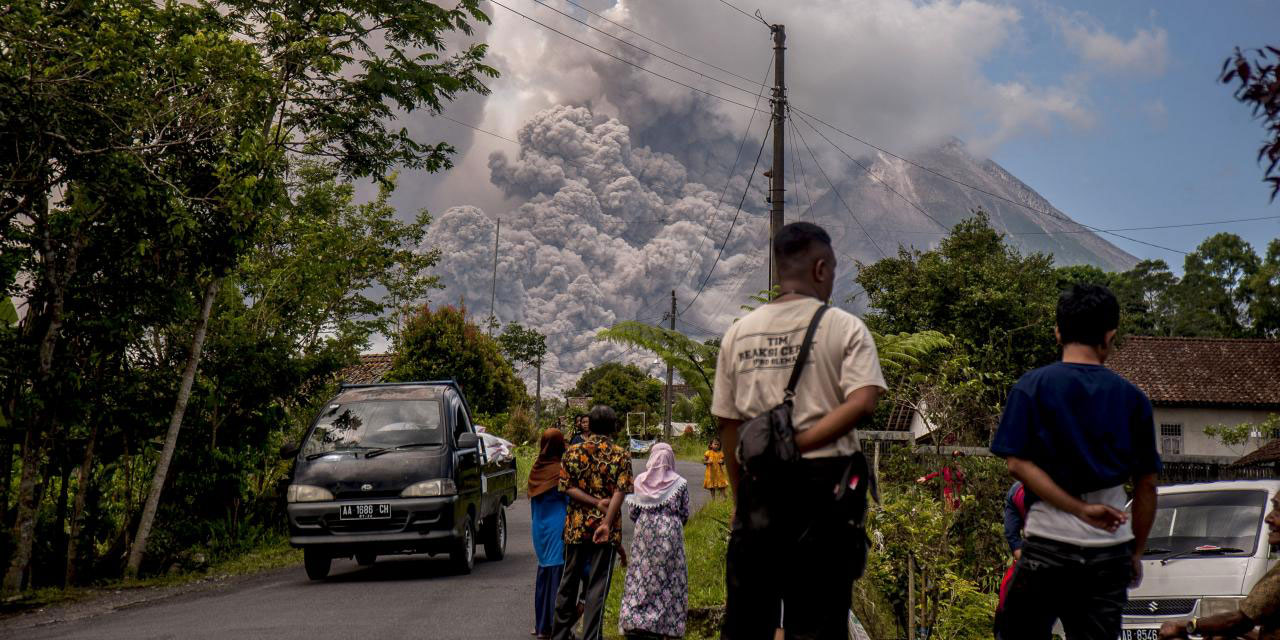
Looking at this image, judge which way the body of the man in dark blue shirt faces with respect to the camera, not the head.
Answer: away from the camera

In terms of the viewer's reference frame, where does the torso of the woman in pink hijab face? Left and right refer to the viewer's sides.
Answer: facing away from the viewer

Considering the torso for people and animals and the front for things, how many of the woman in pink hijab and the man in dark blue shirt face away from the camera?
2

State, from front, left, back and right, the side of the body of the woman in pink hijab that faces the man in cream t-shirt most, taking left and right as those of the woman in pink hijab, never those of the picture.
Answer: back

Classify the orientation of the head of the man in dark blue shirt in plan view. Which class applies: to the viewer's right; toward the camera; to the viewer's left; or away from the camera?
away from the camera

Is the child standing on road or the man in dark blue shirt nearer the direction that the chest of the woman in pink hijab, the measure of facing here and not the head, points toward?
the child standing on road

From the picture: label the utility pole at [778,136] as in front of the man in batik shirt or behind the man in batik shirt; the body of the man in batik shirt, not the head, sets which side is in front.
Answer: in front

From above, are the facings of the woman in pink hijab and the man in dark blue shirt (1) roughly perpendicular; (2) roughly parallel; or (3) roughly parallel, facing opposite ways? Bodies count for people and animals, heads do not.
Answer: roughly parallel

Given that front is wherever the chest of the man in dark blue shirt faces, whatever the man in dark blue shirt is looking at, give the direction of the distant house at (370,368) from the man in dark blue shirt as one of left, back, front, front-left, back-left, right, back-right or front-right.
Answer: front-left

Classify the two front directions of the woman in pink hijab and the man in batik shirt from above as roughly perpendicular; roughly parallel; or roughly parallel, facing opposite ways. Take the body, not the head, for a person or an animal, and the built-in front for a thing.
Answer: roughly parallel

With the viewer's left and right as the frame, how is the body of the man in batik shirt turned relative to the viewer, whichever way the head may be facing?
facing away from the viewer

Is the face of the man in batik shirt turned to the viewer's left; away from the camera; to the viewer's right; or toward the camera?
away from the camera

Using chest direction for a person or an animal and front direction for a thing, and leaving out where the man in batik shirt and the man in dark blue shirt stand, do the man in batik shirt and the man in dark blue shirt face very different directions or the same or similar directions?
same or similar directions

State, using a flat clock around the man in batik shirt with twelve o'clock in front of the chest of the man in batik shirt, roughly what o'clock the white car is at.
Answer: The white car is roughly at 3 o'clock from the man in batik shirt.
